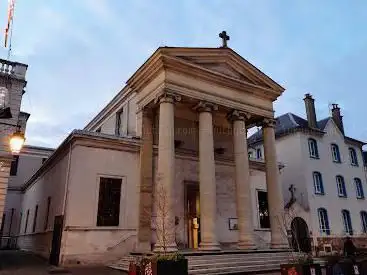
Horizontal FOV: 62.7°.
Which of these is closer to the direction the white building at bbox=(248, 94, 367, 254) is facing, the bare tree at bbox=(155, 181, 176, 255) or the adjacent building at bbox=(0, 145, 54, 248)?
the bare tree

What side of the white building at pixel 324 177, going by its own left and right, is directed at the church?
right

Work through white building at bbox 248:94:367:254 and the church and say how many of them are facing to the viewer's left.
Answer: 0

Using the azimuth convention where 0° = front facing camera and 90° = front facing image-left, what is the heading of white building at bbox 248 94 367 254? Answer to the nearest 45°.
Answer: approximately 315°

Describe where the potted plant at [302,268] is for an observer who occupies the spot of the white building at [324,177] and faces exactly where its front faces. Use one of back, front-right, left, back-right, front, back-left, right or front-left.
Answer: front-right

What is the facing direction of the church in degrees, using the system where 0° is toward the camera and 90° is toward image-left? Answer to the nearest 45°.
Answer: approximately 315°

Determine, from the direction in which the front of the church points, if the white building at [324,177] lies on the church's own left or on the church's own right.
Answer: on the church's own left

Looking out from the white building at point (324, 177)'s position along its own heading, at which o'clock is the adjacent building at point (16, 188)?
The adjacent building is roughly at 4 o'clock from the white building.

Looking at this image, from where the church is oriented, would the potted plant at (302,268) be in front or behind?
in front
